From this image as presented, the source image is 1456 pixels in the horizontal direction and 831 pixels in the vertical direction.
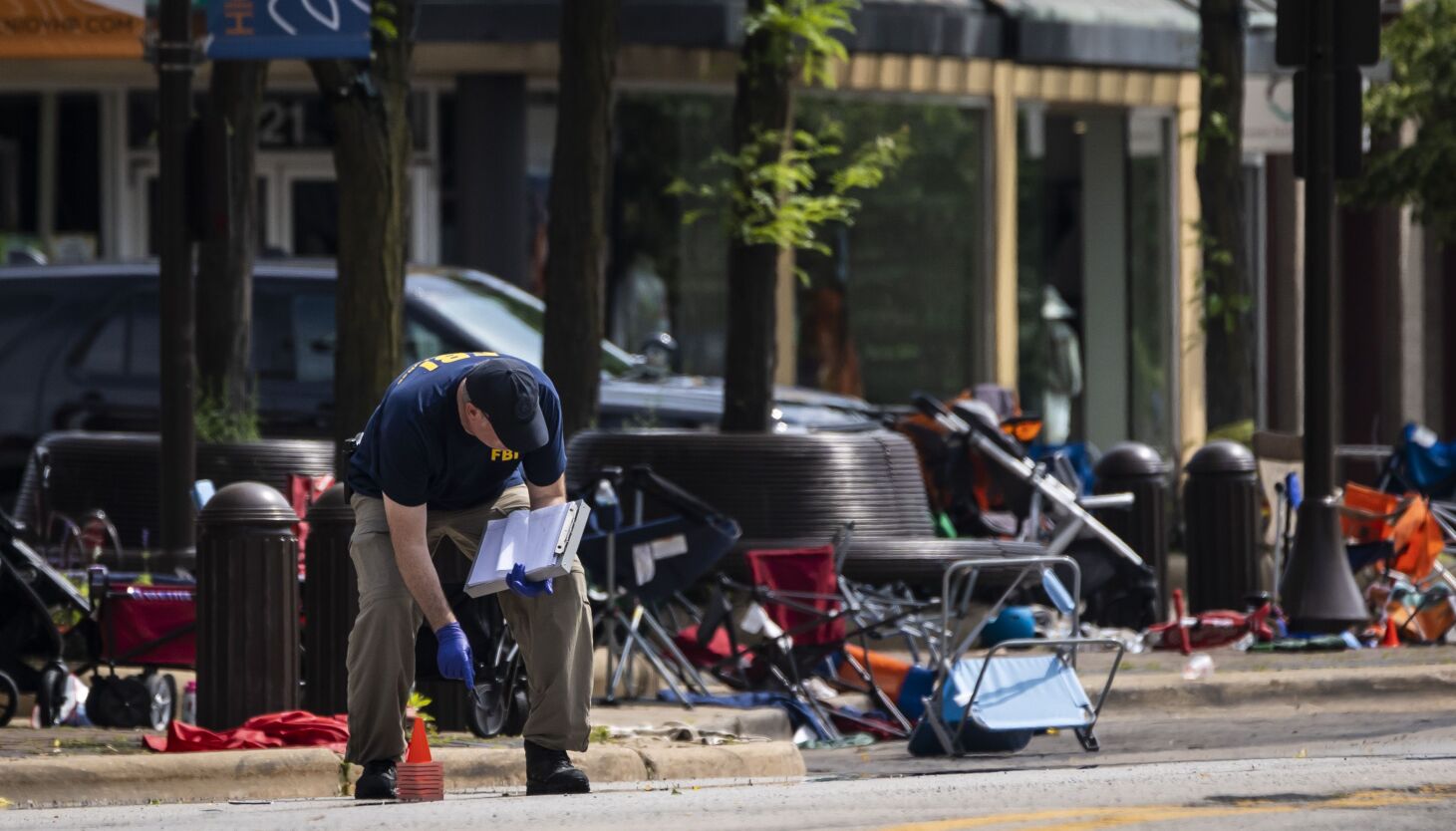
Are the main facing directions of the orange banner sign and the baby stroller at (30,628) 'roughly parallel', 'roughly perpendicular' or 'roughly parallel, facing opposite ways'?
roughly perpendicular

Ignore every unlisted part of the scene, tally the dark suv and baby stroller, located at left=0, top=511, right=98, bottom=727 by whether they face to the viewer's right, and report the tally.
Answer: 2

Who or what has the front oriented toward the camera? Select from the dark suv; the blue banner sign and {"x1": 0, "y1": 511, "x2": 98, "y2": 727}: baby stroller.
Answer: the blue banner sign

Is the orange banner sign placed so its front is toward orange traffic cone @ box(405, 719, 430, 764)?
yes

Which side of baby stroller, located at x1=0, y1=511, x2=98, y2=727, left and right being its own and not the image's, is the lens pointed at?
right

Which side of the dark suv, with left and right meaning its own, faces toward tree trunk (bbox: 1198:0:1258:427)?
front

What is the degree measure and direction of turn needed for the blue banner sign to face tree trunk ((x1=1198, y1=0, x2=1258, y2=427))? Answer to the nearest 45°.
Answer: approximately 135° to its left

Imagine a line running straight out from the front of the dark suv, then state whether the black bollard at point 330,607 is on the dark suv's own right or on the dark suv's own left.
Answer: on the dark suv's own right

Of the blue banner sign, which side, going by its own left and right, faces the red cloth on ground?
front

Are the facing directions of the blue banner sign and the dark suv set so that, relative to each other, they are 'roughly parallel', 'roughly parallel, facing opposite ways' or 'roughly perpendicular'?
roughly perpendicular

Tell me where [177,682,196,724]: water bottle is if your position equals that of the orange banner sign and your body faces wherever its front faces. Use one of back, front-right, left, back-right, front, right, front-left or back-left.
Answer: front

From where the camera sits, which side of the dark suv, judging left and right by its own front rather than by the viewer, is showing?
right

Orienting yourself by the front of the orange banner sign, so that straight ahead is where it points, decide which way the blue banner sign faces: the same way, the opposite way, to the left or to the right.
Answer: the same way

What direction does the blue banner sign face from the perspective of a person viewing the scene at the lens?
facing the viewer

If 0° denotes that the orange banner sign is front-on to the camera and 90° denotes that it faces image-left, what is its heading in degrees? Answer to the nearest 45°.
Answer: approximately 0°

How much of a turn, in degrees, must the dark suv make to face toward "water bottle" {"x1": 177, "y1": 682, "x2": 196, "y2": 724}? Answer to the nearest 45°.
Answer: approximately 90° to its right

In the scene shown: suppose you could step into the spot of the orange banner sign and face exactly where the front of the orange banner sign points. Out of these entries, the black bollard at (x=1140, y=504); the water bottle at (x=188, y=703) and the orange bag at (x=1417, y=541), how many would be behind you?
0
